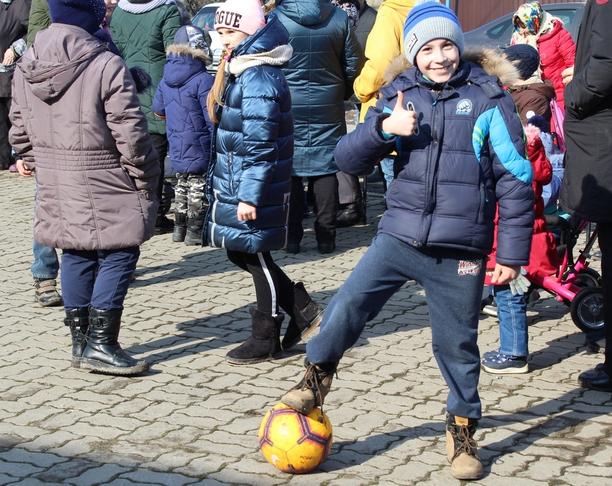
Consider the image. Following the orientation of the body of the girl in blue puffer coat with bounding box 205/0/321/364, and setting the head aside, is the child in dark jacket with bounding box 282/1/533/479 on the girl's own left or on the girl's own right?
on the girl's own left

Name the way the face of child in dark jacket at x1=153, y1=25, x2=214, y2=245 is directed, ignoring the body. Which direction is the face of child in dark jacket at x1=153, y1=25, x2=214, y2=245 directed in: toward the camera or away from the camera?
away from the camera

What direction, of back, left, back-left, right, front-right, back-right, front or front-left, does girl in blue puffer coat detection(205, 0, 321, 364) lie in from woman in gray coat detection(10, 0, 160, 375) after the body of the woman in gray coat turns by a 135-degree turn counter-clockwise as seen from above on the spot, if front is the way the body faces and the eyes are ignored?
back

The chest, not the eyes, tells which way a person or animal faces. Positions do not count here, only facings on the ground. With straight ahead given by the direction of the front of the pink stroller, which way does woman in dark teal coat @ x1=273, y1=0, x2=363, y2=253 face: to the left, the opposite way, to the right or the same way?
to the right

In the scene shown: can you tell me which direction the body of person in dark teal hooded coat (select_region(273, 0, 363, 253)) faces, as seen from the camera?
away from the camera

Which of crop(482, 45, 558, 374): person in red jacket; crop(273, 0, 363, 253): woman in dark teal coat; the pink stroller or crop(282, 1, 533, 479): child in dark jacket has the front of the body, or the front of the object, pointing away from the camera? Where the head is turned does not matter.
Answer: the woman in dark teal coat
